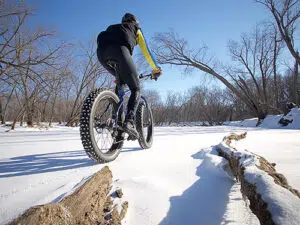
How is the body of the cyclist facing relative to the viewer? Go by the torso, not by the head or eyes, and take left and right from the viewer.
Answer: facing away from the viewer and to the right of the viewer

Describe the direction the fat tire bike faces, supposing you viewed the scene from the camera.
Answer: facing away from the viewer and to the right of the viewer
